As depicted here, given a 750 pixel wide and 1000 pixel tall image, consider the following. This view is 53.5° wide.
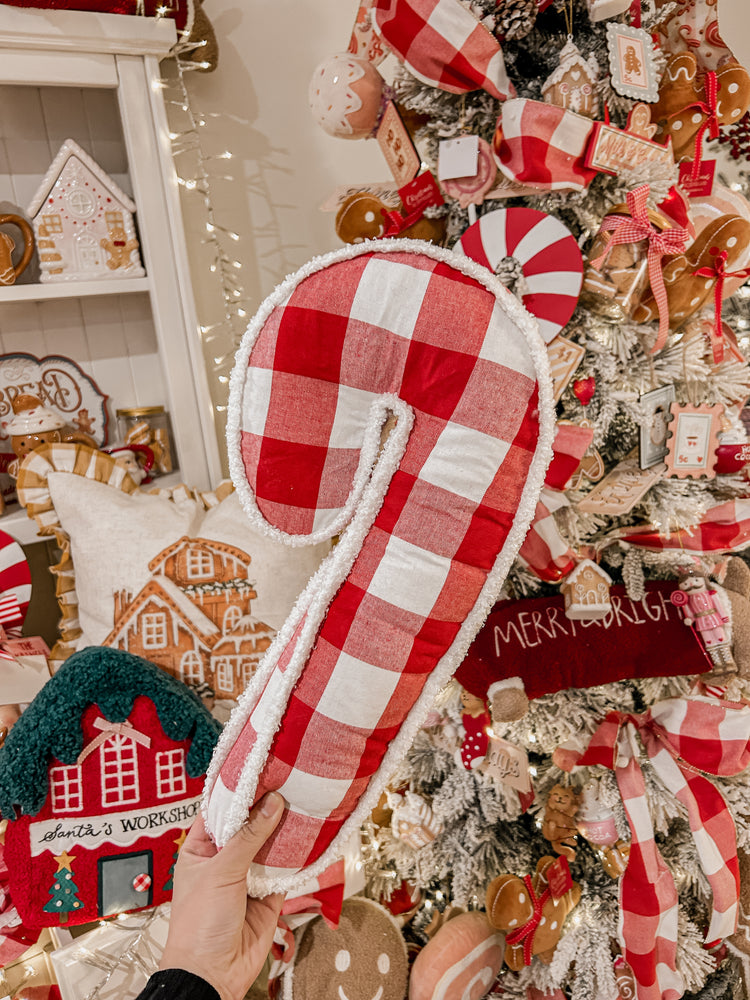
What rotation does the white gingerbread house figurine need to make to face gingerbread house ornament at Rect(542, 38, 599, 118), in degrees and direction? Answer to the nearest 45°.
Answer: approximately 45° to its left

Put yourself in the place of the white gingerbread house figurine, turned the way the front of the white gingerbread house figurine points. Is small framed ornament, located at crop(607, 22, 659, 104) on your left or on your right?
on your left

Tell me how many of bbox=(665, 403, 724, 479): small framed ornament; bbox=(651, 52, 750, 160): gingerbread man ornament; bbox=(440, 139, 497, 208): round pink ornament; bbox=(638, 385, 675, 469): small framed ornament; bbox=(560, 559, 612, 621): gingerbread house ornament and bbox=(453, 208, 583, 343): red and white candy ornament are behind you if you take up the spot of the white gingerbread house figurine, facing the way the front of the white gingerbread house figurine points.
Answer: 0

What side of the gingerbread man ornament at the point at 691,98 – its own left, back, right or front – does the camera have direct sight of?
front

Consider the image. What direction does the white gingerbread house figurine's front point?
toward the camera

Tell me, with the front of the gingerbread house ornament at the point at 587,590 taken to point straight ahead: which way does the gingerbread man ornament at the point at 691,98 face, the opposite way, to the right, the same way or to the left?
the same way

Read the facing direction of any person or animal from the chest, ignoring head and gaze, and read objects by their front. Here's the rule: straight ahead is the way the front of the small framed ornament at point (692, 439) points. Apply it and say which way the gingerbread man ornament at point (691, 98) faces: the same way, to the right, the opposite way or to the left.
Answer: the same way

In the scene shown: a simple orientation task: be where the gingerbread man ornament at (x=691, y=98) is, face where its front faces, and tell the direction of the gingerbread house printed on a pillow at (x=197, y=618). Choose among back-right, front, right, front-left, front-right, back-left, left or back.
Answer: front-right

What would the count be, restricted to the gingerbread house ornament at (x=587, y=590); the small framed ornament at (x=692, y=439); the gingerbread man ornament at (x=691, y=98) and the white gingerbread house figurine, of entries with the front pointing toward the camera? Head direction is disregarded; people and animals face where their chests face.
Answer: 4

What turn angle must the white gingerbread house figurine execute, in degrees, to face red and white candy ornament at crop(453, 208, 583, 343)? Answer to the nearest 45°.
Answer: approximately 45° to its left

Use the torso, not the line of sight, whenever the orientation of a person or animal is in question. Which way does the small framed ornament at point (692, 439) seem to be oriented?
toward the camera

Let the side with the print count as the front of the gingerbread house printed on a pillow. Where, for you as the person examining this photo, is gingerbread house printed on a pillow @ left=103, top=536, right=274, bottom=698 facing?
facing the viewer
